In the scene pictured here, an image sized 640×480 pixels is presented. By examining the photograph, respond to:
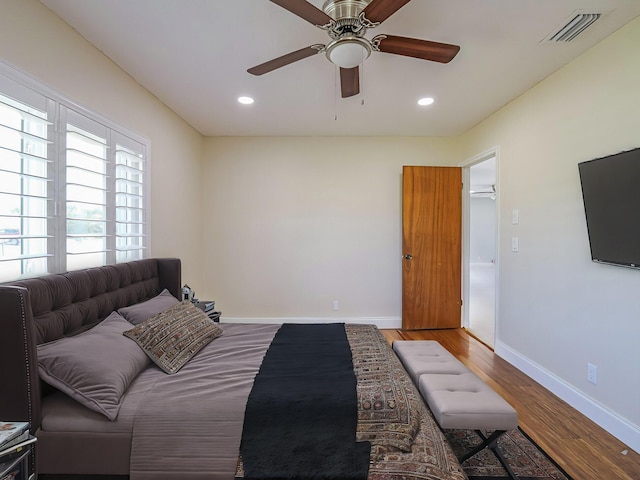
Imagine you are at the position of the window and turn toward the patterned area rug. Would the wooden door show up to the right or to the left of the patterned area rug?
left

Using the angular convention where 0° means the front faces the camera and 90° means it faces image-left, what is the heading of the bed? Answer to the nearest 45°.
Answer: approximately 270°

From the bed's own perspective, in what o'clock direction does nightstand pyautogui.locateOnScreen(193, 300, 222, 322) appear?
The nightstand is roughly at 9 o'clock from the bed.

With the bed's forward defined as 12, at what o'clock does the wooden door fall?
The wooden door is roughly at 11 o'clock from the bed.

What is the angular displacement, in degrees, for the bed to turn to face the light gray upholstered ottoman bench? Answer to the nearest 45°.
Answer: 0° — it already faces it

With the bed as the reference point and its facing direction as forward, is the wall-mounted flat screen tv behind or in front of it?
in front
